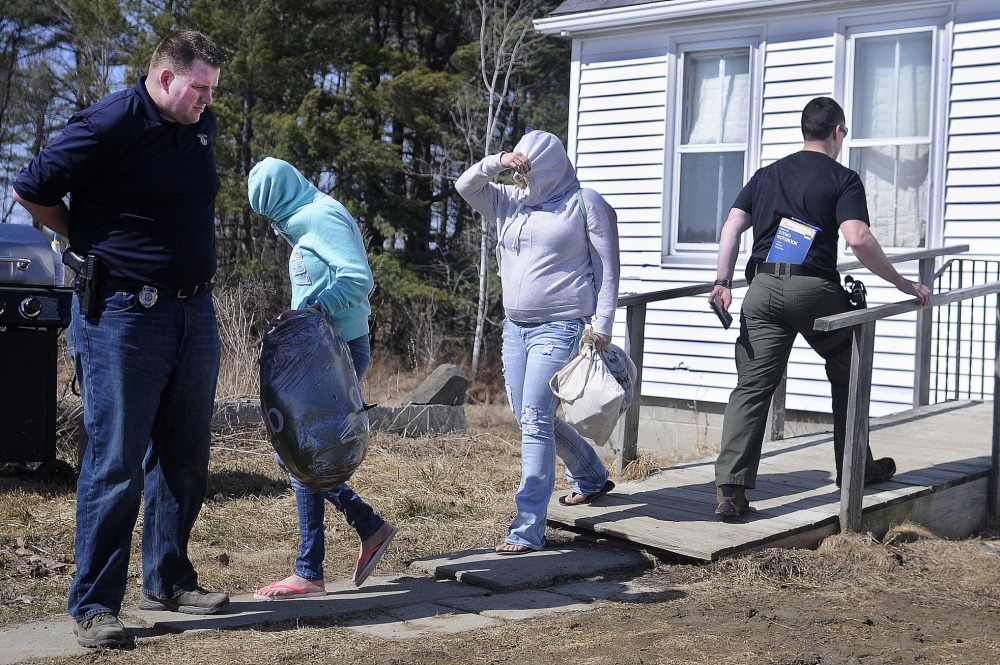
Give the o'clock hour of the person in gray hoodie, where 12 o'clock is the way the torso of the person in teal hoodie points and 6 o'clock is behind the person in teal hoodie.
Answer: The person in gray hoodie is roughly at 5 o'clock from the person in teal hoodie.

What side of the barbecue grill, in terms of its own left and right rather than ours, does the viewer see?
front

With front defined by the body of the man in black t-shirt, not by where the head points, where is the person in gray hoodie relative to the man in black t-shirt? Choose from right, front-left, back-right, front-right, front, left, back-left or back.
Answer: back

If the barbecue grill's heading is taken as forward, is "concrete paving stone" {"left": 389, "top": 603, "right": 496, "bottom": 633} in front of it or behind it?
in front

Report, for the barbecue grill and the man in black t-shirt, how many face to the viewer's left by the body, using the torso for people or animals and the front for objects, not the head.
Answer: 0

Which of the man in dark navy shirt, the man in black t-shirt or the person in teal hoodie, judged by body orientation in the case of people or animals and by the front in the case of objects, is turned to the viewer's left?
the person in teal hoodie

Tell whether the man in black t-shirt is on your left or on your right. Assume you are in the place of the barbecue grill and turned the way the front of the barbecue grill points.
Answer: on your left

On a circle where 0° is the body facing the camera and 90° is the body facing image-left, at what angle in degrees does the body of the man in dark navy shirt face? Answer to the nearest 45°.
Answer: approximately 315°

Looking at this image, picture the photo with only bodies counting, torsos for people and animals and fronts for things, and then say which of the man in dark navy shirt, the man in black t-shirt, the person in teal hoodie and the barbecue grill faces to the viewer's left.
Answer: the person in teal hoodie

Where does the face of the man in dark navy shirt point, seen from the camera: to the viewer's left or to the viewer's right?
to the viewer's right

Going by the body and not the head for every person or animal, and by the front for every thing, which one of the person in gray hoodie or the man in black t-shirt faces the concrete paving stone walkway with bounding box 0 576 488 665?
the person in gray hoodie

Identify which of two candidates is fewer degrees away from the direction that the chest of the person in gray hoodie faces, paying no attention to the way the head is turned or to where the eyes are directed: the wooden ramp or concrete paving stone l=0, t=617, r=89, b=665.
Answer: the concrete paving stone

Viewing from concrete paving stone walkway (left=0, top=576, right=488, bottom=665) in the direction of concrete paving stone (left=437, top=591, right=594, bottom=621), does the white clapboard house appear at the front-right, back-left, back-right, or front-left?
front-left

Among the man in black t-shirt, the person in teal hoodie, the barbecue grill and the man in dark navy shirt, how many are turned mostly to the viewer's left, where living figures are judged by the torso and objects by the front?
1
